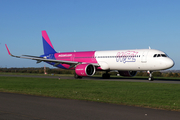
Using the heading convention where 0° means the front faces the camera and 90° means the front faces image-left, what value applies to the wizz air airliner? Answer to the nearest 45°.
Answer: approximately 315°
